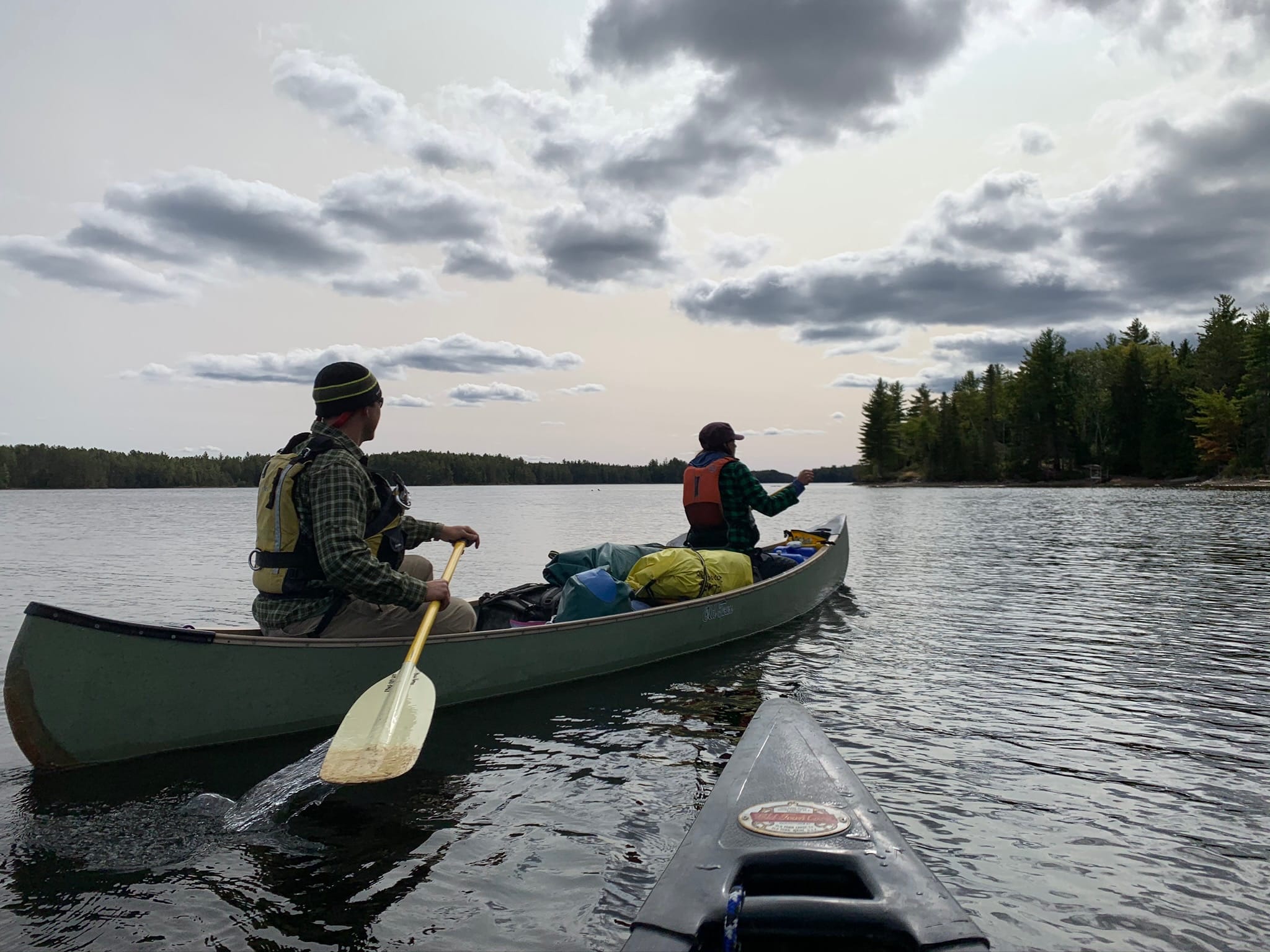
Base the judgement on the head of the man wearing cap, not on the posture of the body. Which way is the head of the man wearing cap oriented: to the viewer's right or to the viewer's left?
to the viewer's right

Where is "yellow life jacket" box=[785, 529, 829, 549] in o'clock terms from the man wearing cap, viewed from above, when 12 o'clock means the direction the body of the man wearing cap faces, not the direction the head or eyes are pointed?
The yellow life jacket is roughly at 11 o'clock from the man wearing cap.

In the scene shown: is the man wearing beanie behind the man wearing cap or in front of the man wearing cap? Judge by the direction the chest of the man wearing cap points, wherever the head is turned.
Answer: behind

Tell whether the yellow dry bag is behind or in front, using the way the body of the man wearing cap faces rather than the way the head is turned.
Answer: behind

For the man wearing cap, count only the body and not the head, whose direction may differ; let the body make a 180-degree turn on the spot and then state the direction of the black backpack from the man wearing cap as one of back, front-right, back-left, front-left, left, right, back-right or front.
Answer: front

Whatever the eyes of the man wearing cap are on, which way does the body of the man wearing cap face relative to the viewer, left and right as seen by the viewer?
facing away from the viewer and to the right of the viewer
